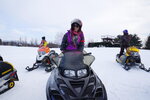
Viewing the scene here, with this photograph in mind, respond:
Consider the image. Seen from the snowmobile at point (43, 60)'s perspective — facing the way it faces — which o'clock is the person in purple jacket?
The person in purple jacket is roughly at 10 o'clock from the snowmobile.

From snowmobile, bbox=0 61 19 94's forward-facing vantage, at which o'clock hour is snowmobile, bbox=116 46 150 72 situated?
snowmobile, bbox=116 46 150 72 is roughly at 8 o'clock from snowmobile, bbox=0 61 19 94.

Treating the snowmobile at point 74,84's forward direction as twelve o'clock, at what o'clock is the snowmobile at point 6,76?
the snowmobile at point 6,76 is roughly at 4 o'clock from the snowmobile at point 74,84.

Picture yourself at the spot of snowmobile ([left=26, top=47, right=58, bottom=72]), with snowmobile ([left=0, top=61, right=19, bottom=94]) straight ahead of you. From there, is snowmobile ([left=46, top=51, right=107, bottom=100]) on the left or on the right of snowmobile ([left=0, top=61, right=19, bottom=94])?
left

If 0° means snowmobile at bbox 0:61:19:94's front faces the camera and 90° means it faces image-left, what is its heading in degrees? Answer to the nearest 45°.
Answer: approximately 45°

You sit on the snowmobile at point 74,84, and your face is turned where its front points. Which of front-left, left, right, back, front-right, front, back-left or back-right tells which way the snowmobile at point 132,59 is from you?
back-left

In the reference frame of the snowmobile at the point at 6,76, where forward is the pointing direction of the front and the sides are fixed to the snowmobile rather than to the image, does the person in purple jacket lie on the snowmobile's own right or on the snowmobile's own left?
on the snowmobile's own left

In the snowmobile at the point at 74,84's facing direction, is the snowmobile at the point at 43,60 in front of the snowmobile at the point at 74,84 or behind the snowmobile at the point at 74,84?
behind

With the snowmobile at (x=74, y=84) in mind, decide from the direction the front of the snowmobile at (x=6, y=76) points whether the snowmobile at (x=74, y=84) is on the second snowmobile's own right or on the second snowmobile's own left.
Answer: on the second snowmobile's own left

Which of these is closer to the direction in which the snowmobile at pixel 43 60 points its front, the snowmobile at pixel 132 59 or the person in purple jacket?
the person in purple jacket
